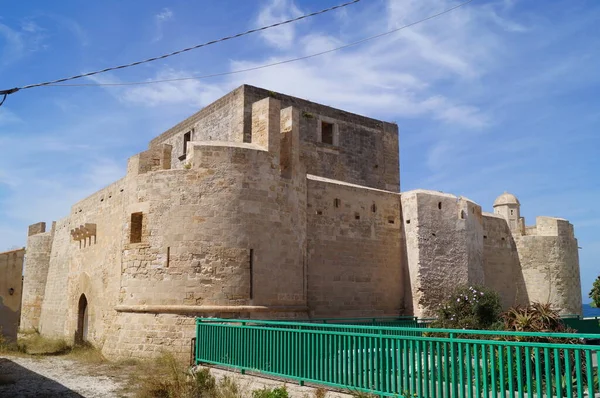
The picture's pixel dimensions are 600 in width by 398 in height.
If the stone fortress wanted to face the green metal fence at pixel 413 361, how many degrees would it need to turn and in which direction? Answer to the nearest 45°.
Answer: approximately 45° to its left

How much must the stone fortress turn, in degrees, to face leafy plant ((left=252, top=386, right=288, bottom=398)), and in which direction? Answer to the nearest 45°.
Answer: approximately 45° to its left

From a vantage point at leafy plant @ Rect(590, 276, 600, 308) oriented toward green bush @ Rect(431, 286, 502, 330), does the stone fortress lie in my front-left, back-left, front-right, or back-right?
front-right

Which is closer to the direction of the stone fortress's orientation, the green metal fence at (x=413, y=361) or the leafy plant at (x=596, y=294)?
the green metal fence

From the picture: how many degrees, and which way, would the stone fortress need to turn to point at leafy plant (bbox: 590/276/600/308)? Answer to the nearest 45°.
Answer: approximately 135° to its left

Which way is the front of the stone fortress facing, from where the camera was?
facing the viewer and to the left of the viewer
